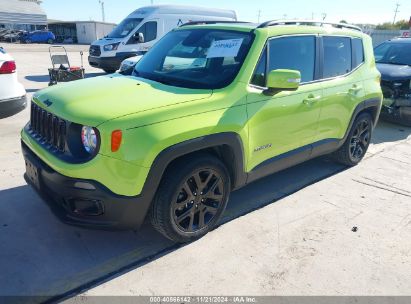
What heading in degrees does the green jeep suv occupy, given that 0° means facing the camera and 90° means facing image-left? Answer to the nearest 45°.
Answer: approximately 45°

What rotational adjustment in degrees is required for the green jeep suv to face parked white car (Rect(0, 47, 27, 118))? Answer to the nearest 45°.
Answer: approximately 90° to its right

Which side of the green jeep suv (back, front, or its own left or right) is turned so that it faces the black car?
back

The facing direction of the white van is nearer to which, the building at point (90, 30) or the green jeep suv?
the green jeep suv

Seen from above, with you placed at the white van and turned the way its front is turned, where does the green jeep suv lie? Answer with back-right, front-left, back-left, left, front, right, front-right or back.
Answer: front-left

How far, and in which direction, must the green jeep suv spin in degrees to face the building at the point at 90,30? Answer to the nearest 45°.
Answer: approximately 135° to its right

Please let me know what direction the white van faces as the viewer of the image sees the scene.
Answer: facing the viewer and to the left of the viewer

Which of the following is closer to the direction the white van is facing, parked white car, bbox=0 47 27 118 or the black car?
the parked white car

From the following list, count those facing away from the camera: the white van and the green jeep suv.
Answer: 0
